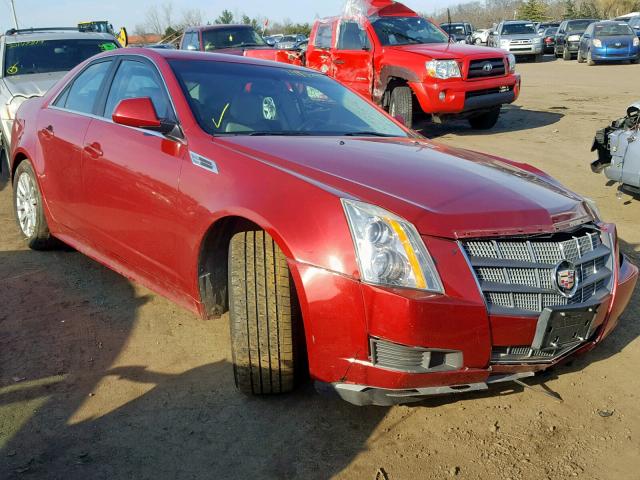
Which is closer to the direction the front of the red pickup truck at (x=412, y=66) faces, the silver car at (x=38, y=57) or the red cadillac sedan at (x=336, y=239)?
the red cadillac sedan

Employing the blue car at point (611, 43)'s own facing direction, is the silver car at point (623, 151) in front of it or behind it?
in front

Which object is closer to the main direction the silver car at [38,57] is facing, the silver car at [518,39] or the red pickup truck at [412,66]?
the red pickup truck

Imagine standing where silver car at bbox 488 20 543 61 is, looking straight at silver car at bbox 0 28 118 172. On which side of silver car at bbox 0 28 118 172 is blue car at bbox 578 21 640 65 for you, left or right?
left

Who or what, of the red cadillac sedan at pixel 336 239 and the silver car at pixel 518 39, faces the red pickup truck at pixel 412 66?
the silver car

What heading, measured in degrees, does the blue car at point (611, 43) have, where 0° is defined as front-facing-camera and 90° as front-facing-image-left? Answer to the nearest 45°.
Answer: approximately 0°

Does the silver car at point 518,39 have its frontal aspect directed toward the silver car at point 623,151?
yes

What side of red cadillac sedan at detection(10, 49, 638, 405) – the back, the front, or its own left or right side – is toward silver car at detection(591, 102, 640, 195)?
left

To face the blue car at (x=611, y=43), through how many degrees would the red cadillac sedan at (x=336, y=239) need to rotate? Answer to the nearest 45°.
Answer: approximately 90° to its left

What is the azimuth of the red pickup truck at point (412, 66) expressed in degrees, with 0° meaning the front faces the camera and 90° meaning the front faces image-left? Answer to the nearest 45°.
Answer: approximately 315°

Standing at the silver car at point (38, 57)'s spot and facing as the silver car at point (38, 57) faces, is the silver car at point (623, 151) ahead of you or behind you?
ahead

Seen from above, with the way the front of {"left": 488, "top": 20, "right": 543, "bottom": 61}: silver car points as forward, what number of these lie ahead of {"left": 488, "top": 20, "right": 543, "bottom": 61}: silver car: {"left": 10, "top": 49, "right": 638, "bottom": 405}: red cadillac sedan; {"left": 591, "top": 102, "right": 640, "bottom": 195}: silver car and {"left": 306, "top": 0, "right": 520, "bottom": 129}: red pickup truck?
3
